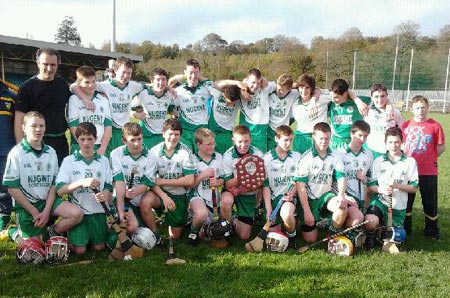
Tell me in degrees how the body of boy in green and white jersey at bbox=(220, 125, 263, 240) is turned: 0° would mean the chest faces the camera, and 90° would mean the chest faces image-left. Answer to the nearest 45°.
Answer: approximately 0°

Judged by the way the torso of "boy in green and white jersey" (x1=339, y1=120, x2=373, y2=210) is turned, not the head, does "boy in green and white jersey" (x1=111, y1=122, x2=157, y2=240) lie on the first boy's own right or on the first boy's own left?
on the first boy's own right

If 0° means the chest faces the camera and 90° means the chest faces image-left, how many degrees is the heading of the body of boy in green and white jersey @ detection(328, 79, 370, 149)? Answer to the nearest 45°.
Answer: approximately 45°

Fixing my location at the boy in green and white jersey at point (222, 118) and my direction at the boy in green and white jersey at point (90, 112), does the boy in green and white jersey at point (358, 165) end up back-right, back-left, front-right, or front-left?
back-left

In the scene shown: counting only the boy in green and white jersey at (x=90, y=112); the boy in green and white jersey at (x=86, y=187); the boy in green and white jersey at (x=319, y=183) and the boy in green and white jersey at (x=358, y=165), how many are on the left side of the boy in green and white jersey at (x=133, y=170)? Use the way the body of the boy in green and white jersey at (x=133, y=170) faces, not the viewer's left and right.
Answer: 2

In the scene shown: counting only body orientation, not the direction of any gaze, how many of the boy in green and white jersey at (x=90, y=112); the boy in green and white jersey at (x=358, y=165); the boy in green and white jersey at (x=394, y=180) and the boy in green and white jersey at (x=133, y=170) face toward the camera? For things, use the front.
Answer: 4

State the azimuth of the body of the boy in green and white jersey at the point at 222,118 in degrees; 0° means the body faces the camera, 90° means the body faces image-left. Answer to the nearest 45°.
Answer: approximately 0°

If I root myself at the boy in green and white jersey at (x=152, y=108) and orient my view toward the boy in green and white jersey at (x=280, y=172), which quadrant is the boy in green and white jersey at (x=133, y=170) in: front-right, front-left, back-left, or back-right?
front-right

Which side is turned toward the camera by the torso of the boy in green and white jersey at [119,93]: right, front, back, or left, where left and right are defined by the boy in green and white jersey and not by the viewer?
front

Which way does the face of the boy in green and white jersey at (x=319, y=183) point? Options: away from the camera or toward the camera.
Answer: toward the camera

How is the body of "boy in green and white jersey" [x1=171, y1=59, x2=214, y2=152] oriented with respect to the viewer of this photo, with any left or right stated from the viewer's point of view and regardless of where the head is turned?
facing the viewer

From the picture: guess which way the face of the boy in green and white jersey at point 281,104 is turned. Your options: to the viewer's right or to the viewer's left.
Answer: to the viewer's left

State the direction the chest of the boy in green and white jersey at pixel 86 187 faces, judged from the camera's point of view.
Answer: toward the camera

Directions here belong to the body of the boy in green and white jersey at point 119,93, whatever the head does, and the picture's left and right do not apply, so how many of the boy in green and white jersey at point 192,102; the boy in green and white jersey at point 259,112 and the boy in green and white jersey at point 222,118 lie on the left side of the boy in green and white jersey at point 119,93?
3

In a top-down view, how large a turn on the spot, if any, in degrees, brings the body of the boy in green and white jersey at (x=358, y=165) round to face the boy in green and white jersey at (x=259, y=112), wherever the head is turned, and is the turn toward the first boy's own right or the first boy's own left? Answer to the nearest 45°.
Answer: approximately 135° to the first boy's own right

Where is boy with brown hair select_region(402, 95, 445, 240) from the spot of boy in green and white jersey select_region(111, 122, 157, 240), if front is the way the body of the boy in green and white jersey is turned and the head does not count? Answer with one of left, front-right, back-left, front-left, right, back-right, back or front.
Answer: left

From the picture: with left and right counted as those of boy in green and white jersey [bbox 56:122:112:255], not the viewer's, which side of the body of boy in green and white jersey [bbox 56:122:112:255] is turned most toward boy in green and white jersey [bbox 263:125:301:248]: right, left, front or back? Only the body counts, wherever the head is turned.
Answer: left

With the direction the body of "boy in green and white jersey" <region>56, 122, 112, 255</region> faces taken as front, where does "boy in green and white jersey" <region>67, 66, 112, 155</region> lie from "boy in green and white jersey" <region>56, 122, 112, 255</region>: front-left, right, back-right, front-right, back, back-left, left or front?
back

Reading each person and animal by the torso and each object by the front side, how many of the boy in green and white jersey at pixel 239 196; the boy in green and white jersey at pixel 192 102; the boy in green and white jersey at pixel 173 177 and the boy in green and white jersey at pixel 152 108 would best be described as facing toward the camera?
4

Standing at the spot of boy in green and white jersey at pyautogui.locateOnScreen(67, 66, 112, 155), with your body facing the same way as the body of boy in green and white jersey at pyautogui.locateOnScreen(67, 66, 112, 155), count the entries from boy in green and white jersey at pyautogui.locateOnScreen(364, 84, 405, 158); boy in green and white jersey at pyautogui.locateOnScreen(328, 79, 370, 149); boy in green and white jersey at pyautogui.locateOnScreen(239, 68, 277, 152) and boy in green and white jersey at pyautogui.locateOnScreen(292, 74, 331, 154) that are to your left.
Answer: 4
